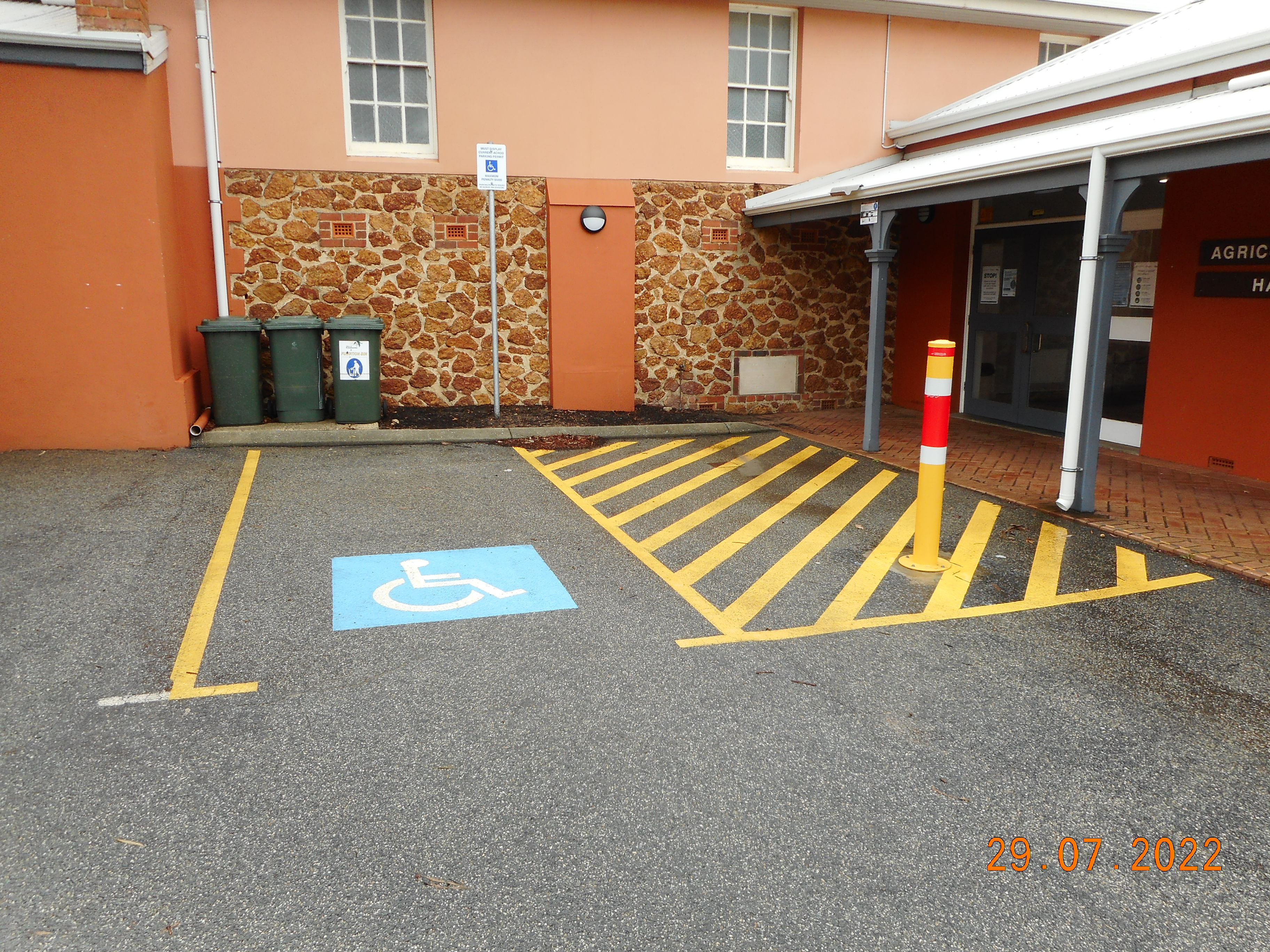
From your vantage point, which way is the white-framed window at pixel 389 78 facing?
toward the camera

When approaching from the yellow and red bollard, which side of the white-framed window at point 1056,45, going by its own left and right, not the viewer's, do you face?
front

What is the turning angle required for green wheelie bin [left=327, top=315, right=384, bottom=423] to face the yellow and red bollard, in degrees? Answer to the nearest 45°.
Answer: approximately 45° to its left

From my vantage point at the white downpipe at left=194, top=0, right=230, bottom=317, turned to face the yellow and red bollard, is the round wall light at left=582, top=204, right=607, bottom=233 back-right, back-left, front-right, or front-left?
front-left

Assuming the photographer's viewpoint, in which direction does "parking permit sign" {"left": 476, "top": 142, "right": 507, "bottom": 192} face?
facing the viewer

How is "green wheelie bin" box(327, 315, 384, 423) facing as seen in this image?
toward the camera

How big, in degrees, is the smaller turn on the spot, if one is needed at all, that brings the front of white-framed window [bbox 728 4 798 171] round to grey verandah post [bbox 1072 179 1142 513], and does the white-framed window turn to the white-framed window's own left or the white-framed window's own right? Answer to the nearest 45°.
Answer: approximately 45° to the white-framed window's own left

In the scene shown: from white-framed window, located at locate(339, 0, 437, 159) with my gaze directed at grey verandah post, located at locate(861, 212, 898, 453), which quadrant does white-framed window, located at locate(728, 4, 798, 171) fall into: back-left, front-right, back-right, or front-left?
front-left

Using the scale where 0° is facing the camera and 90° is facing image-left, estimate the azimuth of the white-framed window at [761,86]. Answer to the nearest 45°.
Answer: approximately 0°

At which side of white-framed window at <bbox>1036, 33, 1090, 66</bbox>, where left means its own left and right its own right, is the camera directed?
front

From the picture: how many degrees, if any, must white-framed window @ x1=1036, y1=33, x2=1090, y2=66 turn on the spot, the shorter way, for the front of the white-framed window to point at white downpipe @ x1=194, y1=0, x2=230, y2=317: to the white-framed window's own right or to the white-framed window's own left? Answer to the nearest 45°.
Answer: approximately 45° to the white-framed window's own right

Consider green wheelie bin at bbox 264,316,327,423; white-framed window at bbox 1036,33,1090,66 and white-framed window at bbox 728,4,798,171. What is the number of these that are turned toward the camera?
3

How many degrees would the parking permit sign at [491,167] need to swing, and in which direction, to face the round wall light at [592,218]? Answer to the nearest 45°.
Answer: approximately 135° to its left

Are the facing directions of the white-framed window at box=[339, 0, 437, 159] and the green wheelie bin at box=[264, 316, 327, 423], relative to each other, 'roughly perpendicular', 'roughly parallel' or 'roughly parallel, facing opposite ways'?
roughly parallel
